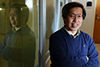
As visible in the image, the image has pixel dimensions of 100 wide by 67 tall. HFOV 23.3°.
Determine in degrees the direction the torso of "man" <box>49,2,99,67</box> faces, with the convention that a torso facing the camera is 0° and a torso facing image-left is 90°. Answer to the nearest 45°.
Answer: approximately 0°
